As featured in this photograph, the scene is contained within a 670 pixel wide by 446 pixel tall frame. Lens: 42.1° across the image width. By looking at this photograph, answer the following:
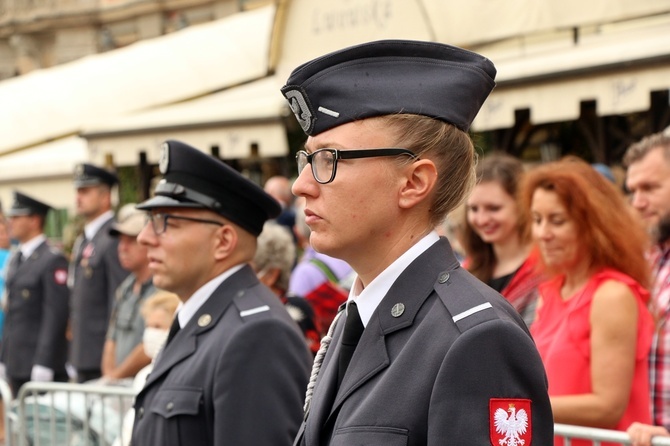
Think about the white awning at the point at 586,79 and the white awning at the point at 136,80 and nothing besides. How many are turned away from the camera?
0

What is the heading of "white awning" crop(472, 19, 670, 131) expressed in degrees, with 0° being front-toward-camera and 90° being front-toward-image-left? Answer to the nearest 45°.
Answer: approximately 45°

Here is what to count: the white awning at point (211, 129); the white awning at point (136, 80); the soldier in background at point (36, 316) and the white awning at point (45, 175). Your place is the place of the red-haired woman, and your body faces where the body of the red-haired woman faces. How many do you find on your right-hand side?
4

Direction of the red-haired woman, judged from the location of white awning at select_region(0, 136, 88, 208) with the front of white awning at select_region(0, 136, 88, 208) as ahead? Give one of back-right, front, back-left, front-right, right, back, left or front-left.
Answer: front-left

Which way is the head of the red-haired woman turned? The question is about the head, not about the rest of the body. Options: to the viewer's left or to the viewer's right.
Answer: to the viewer's left

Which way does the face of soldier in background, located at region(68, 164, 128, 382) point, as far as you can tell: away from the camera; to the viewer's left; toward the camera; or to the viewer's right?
to the viewer's left

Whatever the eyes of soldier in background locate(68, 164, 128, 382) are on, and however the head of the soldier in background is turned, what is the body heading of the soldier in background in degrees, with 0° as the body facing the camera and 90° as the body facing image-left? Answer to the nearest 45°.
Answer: approximately 45°

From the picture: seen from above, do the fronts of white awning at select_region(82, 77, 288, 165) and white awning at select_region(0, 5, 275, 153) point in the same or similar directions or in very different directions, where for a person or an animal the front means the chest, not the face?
same or similar directions
